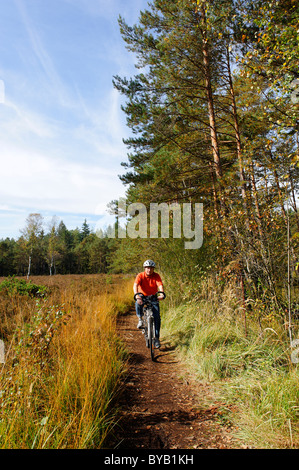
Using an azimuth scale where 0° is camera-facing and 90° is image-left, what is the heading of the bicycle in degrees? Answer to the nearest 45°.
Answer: approximately 0°
